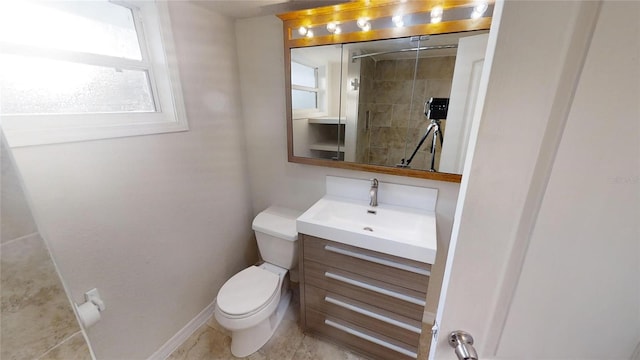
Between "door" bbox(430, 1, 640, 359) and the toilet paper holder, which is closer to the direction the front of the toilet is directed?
the toilet paper holder

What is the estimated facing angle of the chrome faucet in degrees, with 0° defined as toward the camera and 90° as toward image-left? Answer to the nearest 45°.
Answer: approximately 0°

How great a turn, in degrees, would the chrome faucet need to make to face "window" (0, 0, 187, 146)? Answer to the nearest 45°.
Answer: approximately 45° to its right

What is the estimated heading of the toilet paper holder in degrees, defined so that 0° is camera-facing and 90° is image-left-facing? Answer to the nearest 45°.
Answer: approximately 315°

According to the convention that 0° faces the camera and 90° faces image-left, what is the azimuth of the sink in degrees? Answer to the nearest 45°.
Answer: approximately 0°

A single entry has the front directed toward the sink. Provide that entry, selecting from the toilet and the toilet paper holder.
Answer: the toilet paper holder

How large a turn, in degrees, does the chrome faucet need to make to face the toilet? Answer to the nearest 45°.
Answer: approximately 45° to its right

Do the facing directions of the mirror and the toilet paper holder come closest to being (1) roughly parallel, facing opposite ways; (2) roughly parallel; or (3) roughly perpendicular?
roughly perpendicular

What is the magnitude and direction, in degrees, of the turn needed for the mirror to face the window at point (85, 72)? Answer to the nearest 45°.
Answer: approximately 45° to its right

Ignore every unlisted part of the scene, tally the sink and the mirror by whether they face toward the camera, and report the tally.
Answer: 2
